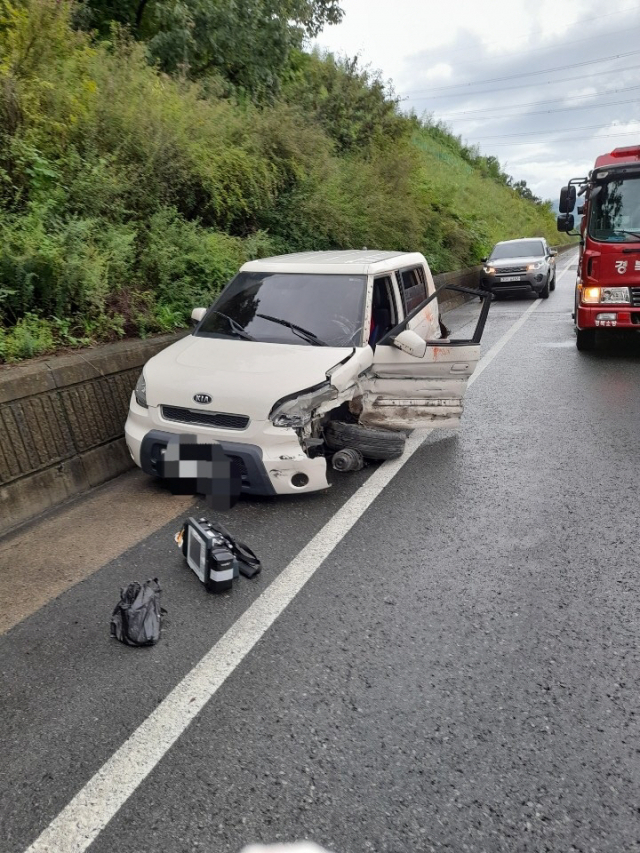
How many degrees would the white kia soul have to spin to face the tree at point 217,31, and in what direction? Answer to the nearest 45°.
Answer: approximately 135° to its right

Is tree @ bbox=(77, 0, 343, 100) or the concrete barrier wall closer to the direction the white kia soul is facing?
the concrete barrier wall

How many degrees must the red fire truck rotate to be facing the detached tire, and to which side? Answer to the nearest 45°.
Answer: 0° — it already faces it

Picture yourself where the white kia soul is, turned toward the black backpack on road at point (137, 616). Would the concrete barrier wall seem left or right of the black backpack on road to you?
right

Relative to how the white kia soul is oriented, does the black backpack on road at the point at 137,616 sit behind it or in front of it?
in front

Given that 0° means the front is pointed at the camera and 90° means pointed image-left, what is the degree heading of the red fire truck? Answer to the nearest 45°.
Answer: approximately 0°

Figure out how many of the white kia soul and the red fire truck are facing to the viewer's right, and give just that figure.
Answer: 0

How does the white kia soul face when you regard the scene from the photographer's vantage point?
facing the viewer and to the left of the viewer

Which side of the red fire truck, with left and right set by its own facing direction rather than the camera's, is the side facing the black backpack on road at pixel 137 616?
front

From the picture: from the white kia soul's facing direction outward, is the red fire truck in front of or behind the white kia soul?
behind
